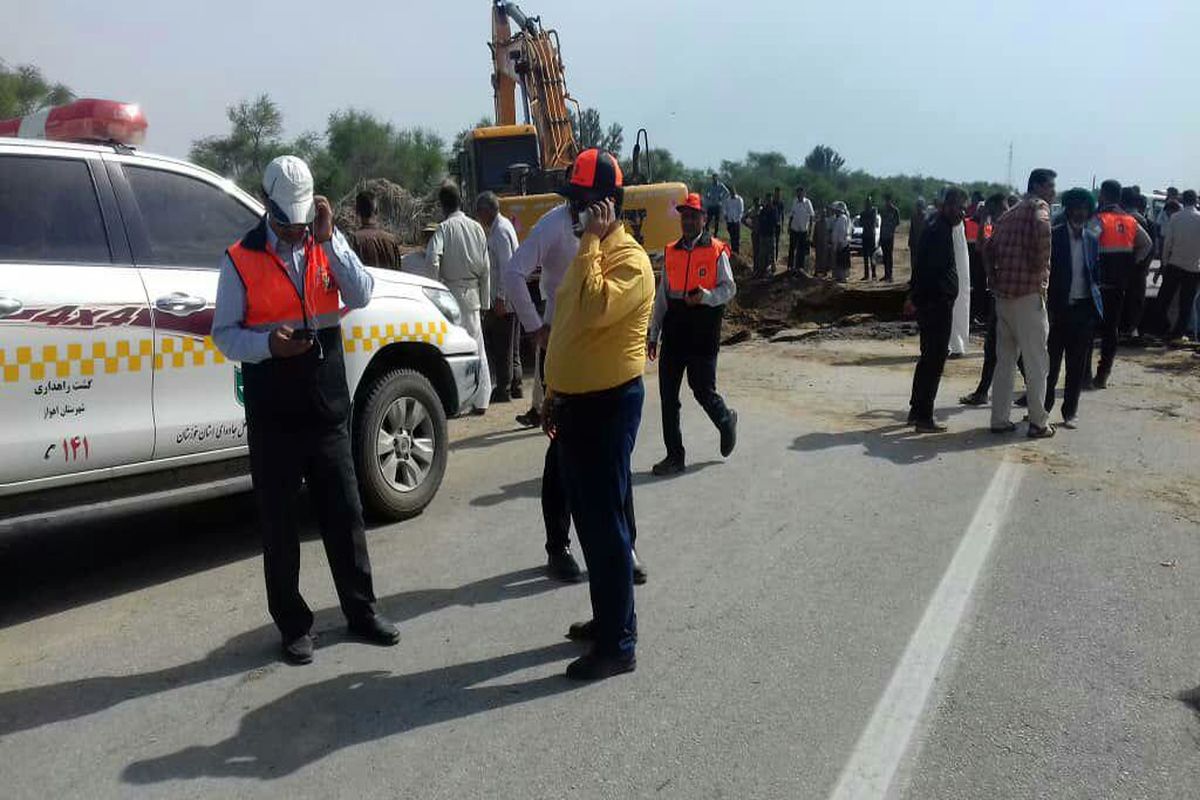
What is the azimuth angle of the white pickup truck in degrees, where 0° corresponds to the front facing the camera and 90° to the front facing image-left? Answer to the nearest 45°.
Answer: approximately 225°

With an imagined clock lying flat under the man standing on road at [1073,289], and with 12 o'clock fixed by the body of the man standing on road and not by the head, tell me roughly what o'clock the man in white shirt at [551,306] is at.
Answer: The man in white shirt is roughly at 1 o'clock from the man standing on road.

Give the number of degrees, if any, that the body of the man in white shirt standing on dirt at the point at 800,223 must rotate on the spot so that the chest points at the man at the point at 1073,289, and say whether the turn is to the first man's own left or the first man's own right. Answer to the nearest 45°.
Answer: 0° — they already face them

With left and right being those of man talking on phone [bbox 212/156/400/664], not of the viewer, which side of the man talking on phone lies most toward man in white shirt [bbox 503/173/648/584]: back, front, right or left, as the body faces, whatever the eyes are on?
left

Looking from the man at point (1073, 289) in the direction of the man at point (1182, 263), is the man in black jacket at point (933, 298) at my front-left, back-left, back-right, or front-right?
back-left

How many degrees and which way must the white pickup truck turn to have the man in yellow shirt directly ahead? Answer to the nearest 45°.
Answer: approximately 90° to its right

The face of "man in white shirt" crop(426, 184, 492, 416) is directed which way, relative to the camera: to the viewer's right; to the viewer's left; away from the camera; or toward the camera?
away from the camera

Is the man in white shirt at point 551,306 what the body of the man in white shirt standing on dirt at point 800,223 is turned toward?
yes
